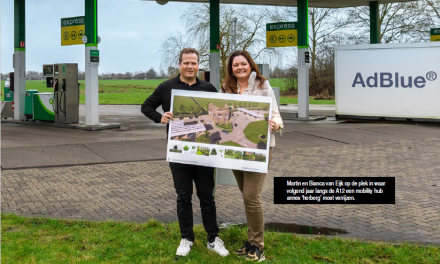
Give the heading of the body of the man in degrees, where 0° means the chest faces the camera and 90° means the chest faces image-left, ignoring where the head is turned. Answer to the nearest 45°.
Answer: approximately 0°

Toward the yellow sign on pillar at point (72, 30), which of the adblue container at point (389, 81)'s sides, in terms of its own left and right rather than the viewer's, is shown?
right

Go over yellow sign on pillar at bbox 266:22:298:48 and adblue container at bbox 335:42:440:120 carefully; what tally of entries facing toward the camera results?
2

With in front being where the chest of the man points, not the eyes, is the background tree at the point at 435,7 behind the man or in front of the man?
behind

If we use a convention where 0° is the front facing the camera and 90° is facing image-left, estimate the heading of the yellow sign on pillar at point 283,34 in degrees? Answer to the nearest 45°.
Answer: approximately 0°

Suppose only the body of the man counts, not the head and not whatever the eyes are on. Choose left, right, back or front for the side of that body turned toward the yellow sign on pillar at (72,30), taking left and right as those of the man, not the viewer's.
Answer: back

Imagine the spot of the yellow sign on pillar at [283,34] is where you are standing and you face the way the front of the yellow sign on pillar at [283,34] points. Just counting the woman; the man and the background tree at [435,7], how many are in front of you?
2
